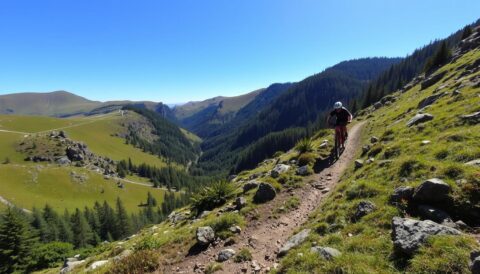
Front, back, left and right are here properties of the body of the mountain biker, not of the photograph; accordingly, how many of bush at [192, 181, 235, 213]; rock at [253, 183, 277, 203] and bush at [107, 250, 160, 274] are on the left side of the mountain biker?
0

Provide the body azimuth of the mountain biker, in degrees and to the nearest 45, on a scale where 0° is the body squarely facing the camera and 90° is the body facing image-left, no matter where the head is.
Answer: approximately 0°

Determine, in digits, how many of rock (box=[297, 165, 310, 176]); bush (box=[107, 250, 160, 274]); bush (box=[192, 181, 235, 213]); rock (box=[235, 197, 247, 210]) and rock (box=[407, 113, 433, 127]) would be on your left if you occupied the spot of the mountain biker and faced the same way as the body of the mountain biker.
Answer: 1

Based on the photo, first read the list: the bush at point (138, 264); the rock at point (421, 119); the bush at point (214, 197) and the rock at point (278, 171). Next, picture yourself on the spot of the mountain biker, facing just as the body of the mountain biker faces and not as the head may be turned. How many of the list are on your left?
1

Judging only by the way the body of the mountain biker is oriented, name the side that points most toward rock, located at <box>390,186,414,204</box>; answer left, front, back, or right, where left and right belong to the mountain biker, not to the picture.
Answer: front

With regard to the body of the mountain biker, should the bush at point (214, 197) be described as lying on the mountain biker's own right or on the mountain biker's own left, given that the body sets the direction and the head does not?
on the mountain biker's own right

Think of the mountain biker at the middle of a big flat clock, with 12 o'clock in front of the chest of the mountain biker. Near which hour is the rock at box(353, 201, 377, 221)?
The rock is roughly at 12 o'clock from the mountain biker.

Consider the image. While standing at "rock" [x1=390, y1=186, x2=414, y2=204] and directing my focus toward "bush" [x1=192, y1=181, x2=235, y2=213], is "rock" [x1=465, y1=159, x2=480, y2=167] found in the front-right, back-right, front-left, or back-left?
back-right

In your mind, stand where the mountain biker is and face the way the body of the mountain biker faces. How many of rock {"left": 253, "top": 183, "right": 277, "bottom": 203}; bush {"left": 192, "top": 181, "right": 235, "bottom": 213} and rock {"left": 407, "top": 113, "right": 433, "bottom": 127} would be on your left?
1

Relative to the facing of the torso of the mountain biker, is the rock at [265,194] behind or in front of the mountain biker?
in front

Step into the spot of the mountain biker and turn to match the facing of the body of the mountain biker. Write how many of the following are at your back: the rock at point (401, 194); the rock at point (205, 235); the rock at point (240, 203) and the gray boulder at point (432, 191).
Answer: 0

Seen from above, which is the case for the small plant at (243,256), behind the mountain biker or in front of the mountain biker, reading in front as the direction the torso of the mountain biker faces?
in front

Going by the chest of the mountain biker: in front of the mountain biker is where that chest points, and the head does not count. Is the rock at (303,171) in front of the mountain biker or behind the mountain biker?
in front

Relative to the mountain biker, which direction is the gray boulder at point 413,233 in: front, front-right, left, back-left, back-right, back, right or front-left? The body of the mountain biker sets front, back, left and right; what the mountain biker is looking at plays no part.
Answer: front

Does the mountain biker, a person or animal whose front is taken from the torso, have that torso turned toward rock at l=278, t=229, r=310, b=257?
yes

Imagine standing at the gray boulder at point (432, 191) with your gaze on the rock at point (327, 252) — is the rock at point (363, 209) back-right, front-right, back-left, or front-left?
front-right

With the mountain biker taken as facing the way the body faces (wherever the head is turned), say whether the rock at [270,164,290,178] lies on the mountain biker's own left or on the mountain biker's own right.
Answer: on the mountain biker's own right
